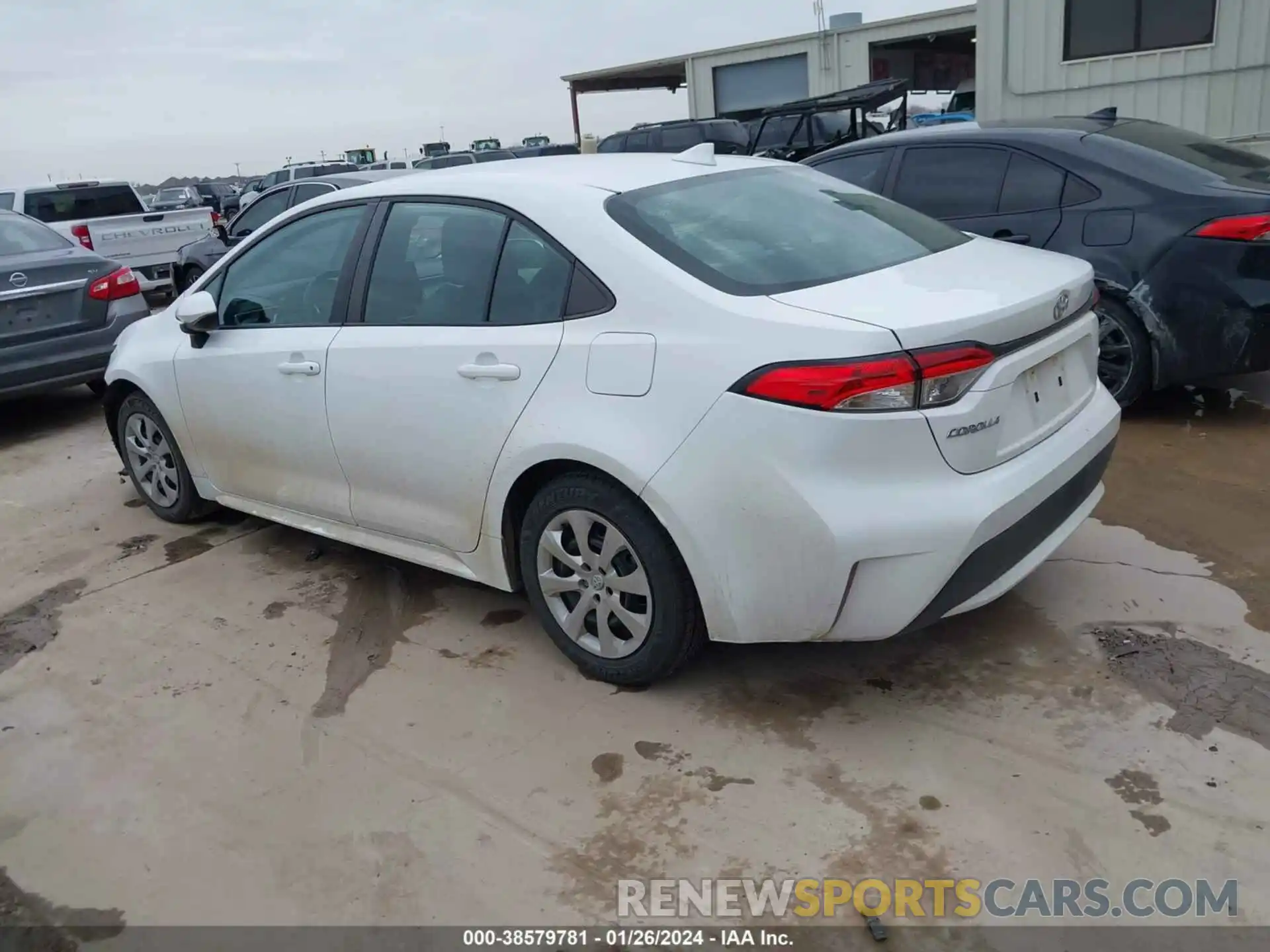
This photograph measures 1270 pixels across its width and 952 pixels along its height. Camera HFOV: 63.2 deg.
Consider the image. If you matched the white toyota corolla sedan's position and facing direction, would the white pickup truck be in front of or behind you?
in front

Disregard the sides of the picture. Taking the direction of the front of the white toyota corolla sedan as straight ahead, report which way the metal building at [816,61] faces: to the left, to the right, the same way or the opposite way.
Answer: to the left

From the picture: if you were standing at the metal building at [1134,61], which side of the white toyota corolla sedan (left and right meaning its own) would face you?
right

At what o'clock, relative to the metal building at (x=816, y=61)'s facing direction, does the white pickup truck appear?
The white pickup truck is roughly at 11 o'clock from the metal building.

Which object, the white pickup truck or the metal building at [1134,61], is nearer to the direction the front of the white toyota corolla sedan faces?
the white pickup truck

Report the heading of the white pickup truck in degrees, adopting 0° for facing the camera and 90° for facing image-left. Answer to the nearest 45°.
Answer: approximately 135°

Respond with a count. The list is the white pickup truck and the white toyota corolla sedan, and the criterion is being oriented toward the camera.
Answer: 0

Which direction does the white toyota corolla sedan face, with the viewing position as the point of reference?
facing away from the viewer and to the left of the viewer

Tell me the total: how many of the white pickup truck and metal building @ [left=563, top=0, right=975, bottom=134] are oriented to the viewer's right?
0

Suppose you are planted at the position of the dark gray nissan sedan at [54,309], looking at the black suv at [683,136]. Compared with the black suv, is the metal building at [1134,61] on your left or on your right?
right
